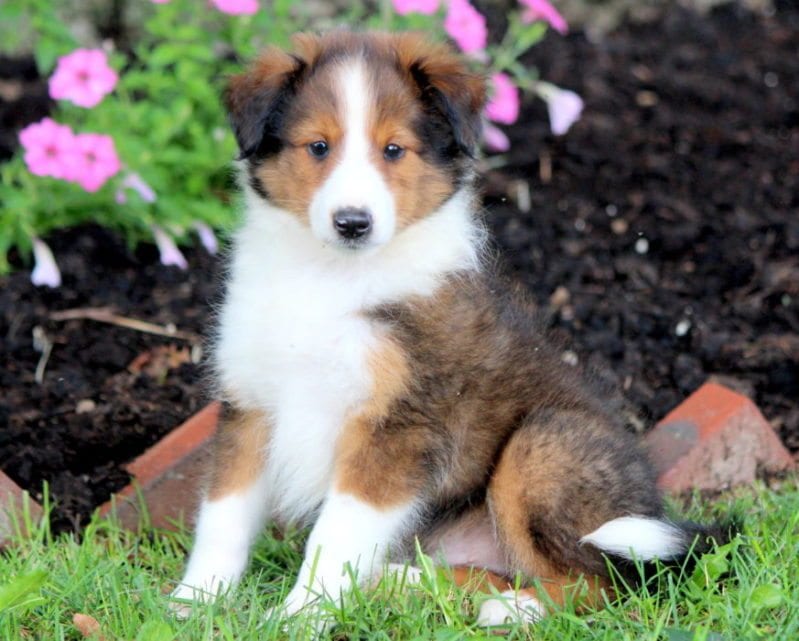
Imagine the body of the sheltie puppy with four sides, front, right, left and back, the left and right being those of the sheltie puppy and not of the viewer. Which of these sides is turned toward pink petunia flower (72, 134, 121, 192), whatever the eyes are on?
right

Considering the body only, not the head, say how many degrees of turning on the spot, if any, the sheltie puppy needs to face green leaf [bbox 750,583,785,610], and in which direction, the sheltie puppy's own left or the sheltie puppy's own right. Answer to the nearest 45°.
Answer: approximately 90° to the sheltie puppy's own left

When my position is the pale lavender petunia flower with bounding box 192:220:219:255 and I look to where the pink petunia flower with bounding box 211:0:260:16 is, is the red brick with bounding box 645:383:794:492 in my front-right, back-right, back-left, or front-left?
back-right

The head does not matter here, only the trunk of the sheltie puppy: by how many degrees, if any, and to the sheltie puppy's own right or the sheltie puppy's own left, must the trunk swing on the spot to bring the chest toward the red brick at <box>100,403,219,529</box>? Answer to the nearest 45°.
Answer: approximately 90° to the sheltie puppy's own right

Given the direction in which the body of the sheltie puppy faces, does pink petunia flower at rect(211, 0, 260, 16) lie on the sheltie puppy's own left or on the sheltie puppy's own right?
on the sheltie puppy's own right

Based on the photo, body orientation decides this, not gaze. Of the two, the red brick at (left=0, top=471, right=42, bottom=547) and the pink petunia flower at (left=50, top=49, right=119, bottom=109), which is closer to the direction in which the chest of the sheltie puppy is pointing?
the red brick

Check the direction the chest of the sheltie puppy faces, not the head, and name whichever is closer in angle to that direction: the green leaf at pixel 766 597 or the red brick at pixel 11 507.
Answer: the red brick

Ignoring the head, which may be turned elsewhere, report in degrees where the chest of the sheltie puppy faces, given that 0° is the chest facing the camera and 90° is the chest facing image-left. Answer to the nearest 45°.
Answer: approximately 45°

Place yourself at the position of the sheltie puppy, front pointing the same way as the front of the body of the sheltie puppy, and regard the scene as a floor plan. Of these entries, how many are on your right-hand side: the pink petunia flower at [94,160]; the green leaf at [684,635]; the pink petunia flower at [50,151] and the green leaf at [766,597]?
2

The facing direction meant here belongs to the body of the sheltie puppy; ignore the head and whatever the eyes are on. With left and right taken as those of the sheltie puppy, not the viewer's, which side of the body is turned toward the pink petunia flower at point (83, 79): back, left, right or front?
right

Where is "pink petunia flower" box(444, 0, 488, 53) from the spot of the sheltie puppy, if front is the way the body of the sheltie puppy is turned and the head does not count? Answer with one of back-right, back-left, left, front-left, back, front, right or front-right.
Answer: back-right

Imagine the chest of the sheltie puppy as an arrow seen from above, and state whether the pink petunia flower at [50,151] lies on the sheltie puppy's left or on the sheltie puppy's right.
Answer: on the sheltie puppy's right
